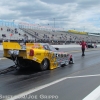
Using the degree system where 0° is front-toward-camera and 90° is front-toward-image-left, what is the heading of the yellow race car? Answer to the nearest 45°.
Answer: approximately 225°
